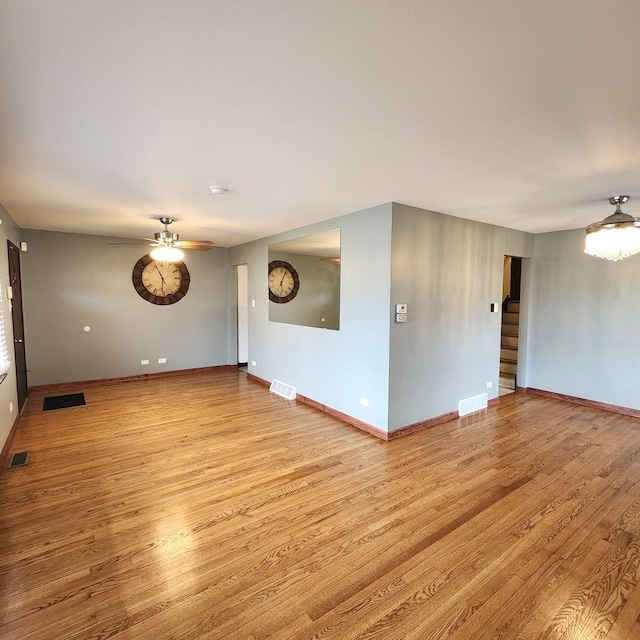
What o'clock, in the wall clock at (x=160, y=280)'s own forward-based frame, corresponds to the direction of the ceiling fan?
The ceiling fan is roughly at 12 o'clock from the wall clock.

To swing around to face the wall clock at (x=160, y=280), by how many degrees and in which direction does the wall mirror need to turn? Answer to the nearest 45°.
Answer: approximately 90° to its right

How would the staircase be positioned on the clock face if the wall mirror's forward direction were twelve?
The staircase is roughly at 7 o'clock from the wall mirror.

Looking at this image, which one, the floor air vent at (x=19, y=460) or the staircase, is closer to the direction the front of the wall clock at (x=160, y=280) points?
the floor air vent

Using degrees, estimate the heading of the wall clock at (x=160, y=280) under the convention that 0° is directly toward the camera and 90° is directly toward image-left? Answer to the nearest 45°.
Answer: approximately 0°

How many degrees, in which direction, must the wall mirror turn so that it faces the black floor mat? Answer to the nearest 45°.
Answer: approximately 45° to its right
